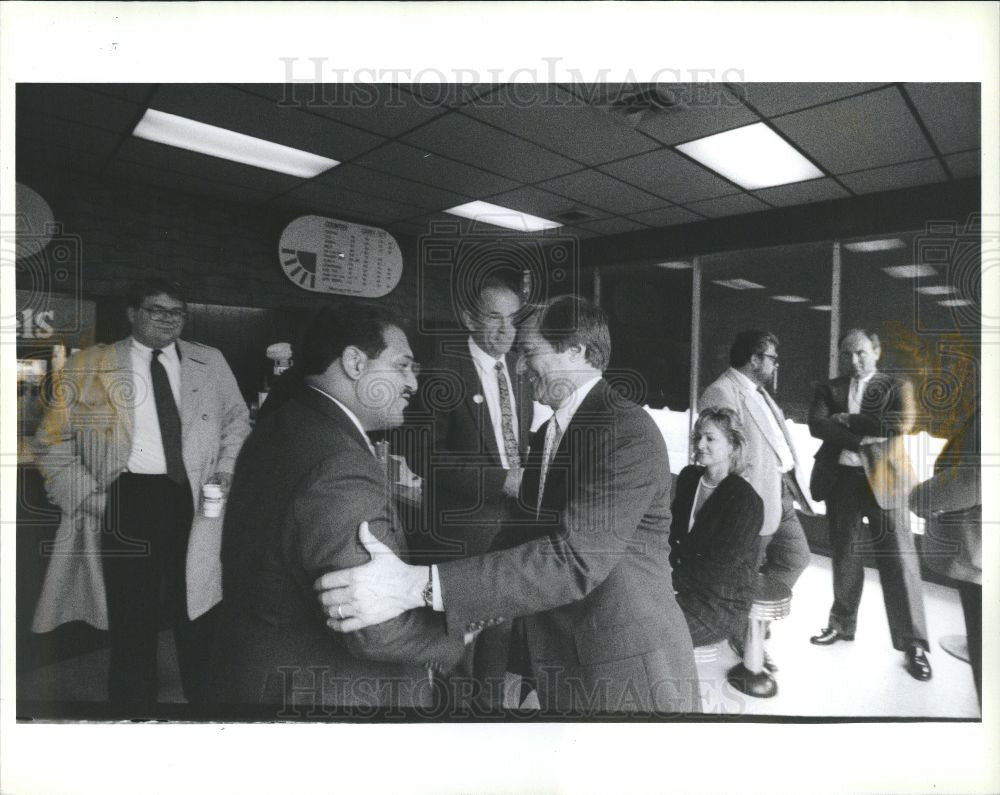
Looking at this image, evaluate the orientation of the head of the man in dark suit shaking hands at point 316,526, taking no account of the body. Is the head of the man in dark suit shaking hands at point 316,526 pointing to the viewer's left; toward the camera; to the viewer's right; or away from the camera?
to the viewer's right

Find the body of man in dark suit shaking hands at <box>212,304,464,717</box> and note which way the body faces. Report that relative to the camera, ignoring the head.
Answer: to the viewer's right

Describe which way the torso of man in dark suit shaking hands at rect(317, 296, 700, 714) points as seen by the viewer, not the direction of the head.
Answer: to the viewer's left

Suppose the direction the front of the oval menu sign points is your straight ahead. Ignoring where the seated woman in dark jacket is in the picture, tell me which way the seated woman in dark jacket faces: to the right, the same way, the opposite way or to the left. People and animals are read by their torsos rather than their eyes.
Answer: to the right

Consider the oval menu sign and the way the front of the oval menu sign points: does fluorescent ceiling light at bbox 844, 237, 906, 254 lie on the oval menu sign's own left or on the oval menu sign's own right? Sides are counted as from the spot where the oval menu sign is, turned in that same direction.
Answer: on the oval menu sign's own left
